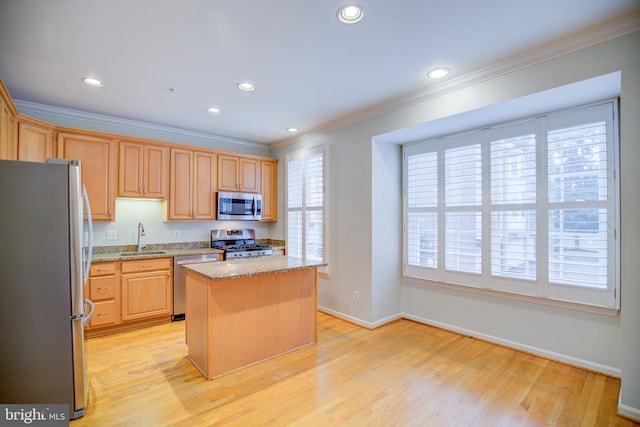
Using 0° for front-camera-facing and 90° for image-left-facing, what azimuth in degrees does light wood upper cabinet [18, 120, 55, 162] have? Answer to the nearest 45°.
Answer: approximately 315°

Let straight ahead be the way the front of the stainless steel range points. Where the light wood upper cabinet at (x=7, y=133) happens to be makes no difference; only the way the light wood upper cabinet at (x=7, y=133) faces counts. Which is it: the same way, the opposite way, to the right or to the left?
to the left

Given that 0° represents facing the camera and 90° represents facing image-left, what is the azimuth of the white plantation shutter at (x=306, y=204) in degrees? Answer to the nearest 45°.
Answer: approximately 45°

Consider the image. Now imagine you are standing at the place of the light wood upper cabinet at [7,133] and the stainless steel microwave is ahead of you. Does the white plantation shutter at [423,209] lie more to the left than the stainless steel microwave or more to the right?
right

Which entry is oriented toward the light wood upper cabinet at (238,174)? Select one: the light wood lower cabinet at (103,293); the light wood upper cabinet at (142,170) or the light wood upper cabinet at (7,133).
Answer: the light wood upper cabinet at (7,133)

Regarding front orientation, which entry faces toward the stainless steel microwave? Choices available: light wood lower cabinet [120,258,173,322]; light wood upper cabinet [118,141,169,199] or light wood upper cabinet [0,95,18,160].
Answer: light wood upper cabinet [0,95,18,160]

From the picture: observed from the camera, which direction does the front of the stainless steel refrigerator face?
facing to the right of the viewer

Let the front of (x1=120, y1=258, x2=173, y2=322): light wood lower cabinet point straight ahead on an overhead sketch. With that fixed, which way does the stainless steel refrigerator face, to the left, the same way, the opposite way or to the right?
to the left

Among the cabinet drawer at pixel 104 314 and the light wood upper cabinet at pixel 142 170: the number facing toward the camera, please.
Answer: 2
